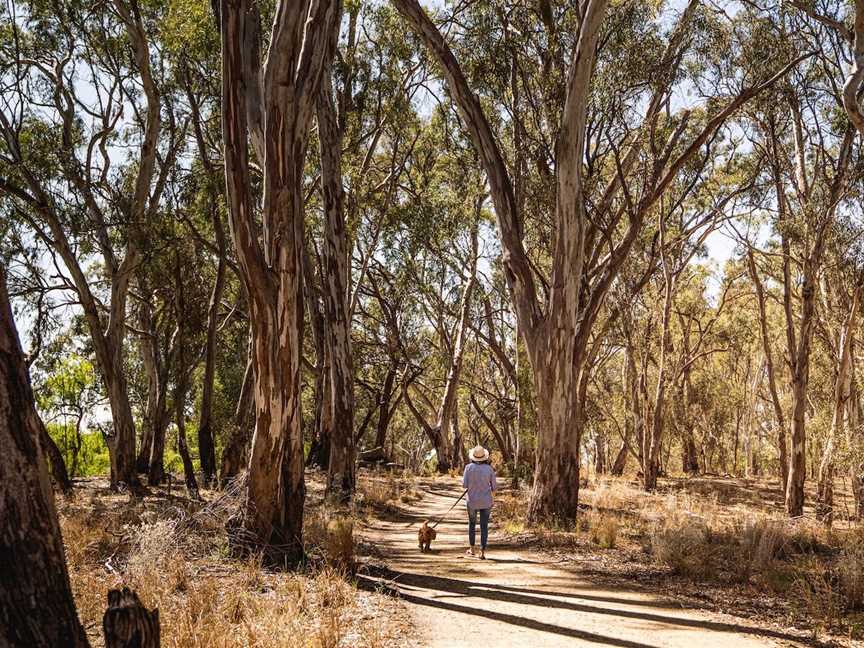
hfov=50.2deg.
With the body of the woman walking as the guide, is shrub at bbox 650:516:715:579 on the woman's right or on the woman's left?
on the woman's right

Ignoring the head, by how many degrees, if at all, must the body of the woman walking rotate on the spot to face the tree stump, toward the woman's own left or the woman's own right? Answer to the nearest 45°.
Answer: approximately 180°

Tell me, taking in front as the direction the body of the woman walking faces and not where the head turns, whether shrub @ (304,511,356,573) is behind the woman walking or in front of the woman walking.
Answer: behind

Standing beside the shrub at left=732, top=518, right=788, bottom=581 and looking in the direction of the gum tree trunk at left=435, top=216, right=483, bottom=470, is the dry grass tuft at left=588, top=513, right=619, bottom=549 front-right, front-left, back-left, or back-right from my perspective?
front-left

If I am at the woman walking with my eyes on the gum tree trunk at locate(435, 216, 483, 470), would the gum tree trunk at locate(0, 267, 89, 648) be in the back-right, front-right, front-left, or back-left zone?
back-left

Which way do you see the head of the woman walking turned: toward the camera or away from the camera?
away from the camera

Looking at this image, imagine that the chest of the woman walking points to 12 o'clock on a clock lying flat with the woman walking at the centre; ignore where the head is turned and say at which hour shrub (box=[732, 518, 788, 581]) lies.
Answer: The shrub is roughly at 3 o'clock from the woman walking.

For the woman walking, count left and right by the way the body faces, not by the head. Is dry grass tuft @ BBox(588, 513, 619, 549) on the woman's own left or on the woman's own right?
on the woman's own right

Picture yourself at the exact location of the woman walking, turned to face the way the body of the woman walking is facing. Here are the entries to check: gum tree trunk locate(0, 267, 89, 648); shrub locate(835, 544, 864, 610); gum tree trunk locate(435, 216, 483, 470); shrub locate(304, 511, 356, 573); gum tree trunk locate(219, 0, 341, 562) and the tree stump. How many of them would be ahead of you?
1

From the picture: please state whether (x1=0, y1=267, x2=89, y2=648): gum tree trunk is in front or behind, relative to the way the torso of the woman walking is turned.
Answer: behind

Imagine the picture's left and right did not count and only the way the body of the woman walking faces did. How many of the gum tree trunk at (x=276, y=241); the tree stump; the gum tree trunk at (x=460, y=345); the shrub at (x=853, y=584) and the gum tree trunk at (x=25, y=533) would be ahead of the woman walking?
1

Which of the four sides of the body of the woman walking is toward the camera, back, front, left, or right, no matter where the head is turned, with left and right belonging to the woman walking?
back

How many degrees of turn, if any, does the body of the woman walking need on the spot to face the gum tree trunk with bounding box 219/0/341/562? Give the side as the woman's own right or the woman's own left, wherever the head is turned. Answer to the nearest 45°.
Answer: approximately 135° to the woman's own left

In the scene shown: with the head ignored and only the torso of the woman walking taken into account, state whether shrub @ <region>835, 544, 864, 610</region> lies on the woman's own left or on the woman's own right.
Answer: on the woman's own right

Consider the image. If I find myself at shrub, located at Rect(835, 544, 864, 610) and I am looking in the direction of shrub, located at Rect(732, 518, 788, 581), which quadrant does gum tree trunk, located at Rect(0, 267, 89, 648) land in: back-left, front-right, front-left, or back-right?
back-left

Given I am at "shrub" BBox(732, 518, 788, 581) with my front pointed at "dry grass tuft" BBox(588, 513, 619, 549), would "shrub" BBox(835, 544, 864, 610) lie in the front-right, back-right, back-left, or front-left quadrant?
back-left

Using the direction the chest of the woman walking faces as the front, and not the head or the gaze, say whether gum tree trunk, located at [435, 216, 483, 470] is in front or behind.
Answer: in front
